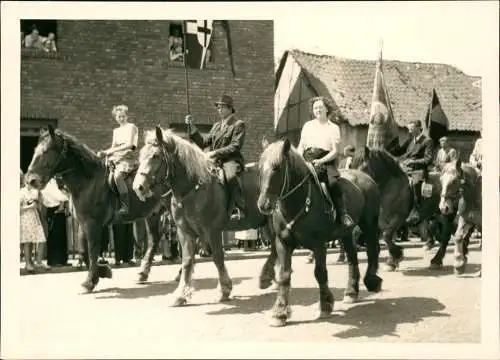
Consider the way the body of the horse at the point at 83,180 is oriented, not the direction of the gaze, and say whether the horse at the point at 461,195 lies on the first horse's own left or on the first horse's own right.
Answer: on the first horse's own left

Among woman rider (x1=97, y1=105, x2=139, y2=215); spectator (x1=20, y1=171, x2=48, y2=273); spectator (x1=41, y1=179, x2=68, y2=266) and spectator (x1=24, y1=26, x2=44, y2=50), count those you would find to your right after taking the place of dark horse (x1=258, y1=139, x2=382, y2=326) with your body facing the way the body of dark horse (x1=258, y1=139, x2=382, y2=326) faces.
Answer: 4

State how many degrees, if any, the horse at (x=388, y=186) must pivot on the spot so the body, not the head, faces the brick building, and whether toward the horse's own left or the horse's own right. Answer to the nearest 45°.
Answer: approximately 45° to the horse's own right

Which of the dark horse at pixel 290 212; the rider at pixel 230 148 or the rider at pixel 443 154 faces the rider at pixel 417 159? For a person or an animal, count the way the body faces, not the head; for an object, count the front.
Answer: the rider at pixel 443 154

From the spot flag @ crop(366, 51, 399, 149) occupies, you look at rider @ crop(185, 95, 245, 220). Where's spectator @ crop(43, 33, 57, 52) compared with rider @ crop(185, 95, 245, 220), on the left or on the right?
right

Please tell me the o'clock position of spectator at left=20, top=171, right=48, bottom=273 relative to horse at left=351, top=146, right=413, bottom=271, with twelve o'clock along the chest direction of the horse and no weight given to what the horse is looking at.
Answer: The spectator is roughly at 1 o'clock from the horse.

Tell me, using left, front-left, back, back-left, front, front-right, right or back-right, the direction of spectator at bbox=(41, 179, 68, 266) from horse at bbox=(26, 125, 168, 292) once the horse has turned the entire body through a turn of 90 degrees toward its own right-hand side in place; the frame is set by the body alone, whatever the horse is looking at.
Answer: front-right

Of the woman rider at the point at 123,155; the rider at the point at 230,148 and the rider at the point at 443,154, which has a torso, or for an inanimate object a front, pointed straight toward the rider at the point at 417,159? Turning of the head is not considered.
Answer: the rider at the point at 443,154

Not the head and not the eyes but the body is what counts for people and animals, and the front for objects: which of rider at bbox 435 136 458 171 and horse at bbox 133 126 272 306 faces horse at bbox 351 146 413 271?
the rider

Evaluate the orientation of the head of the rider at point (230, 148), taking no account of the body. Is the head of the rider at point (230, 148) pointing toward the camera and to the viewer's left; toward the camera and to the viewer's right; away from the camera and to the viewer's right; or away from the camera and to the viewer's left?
toward the camera and to the viewer's left

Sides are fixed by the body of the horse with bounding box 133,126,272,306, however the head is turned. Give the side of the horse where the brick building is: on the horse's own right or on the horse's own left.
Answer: on the horse's own right

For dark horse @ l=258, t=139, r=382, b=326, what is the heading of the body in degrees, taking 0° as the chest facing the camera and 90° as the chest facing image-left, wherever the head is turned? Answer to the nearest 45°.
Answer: approximately 45°

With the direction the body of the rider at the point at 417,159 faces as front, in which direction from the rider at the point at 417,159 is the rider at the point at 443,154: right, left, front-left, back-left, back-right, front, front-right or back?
back
